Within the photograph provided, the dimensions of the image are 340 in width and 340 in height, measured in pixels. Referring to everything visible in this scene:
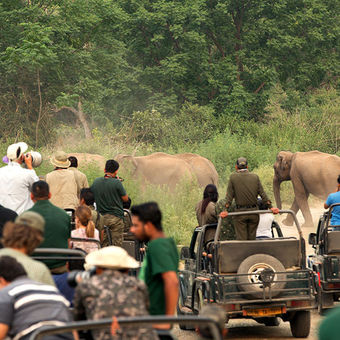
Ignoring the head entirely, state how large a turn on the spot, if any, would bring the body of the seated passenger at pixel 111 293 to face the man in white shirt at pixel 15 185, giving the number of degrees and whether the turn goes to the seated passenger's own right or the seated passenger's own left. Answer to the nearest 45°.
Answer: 0° — they already face them

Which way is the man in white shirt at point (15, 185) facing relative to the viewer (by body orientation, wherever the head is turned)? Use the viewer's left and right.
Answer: facing away from the viewer and to the right of the viewer

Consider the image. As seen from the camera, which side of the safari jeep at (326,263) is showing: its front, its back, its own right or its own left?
back

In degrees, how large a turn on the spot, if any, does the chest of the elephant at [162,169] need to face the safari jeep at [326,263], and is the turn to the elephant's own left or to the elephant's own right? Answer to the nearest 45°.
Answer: approximately 90° to the elephant's own left

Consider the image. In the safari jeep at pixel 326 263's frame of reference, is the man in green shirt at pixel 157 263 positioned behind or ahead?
behind

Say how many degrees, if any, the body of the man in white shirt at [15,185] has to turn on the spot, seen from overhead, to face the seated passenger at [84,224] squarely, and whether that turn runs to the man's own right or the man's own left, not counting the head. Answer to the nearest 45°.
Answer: approximately 90° to the man's own right

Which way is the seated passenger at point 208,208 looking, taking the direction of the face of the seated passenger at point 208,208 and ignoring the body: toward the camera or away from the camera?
away from the camera

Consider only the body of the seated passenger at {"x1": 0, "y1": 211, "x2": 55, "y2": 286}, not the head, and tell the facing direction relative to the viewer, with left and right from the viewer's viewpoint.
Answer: facing away from the viewer and to the right of the viewer

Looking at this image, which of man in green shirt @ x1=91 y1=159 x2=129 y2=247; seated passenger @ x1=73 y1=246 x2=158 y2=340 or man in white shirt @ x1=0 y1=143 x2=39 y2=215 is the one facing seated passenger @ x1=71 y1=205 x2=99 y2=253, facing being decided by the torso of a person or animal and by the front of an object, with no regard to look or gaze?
seated passenger @ x1=73 y1=246 x2=158 y2=340

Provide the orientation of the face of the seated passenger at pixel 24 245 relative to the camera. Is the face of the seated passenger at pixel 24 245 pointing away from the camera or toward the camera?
away from the camera

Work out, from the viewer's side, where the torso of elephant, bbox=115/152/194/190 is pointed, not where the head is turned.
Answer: to the viewer's left

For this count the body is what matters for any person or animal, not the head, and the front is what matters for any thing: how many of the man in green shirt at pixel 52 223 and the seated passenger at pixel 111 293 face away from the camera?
2

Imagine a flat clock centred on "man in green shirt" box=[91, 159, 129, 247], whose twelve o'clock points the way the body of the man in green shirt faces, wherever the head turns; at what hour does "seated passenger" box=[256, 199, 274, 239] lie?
The seated passenger is roughly at 2 o'clock from the man in green shirt.

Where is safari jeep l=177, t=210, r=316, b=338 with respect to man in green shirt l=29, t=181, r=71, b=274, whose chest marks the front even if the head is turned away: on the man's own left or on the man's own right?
on the man's own right

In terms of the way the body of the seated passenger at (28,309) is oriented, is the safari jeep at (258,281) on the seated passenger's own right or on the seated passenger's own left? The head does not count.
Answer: on the seated passenger's own right

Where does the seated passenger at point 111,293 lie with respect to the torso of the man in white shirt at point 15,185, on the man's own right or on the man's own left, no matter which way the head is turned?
on the man's own right

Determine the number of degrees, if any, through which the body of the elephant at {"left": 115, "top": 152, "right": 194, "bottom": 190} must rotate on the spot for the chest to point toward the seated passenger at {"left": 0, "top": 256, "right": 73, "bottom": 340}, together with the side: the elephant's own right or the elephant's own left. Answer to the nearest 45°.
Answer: approximately 90° to the elephant's own left

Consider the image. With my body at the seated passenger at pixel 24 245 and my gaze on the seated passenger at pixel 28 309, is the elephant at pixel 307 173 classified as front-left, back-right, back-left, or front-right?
back-left
